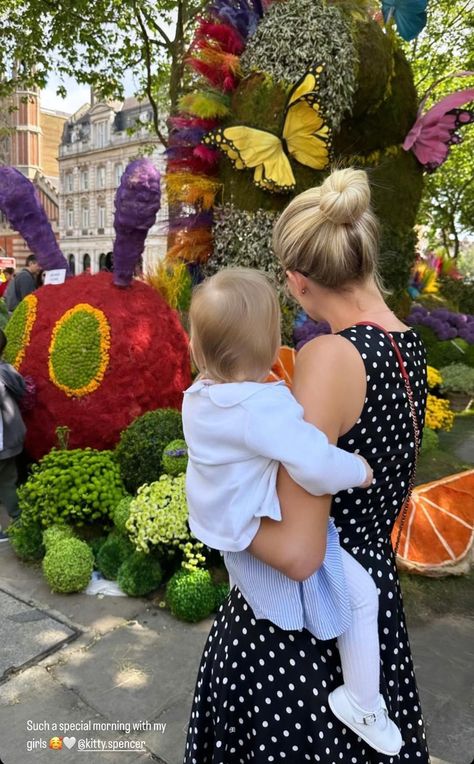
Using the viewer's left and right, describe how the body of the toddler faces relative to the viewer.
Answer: facing away from the viewer and to the right of the viewer

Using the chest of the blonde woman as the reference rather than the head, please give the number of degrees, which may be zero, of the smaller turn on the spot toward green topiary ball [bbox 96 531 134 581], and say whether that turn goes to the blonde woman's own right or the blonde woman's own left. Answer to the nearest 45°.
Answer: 0° — they already face it

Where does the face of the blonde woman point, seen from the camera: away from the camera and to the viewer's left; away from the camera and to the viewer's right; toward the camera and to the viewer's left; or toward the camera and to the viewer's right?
away from the camera and to the viewer's left

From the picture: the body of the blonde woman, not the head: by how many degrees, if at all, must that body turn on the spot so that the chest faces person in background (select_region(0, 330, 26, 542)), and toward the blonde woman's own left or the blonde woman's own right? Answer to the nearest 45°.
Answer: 0° — they already face them

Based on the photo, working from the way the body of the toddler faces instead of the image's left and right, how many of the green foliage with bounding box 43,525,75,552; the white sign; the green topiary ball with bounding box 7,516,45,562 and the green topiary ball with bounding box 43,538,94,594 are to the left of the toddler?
4

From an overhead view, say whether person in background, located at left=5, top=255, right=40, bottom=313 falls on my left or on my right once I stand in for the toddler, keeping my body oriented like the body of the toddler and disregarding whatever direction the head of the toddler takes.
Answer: on my left

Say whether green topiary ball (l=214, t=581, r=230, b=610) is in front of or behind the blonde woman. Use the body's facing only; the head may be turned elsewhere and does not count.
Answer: in front

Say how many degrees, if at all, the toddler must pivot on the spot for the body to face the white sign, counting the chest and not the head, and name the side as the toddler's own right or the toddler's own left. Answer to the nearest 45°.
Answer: approximately 90° to the toddler's own left

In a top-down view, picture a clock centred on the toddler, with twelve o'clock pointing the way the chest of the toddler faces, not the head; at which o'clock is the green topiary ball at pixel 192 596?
The green topiary ball is roughly at 10 o'clock from the toddler.

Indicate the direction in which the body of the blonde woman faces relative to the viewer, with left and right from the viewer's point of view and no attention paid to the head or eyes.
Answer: facing away from the viewer and to the left of the viewer

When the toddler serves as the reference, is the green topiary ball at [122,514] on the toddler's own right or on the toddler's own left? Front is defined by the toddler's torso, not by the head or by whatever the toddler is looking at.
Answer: on the toddler's own left

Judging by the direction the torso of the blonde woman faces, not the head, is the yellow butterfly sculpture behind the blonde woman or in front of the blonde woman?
in front

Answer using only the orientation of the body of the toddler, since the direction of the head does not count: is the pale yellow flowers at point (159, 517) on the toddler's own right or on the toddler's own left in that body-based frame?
on the toddler's own left

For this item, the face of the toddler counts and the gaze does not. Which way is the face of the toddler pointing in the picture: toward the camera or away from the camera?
away from the camera
